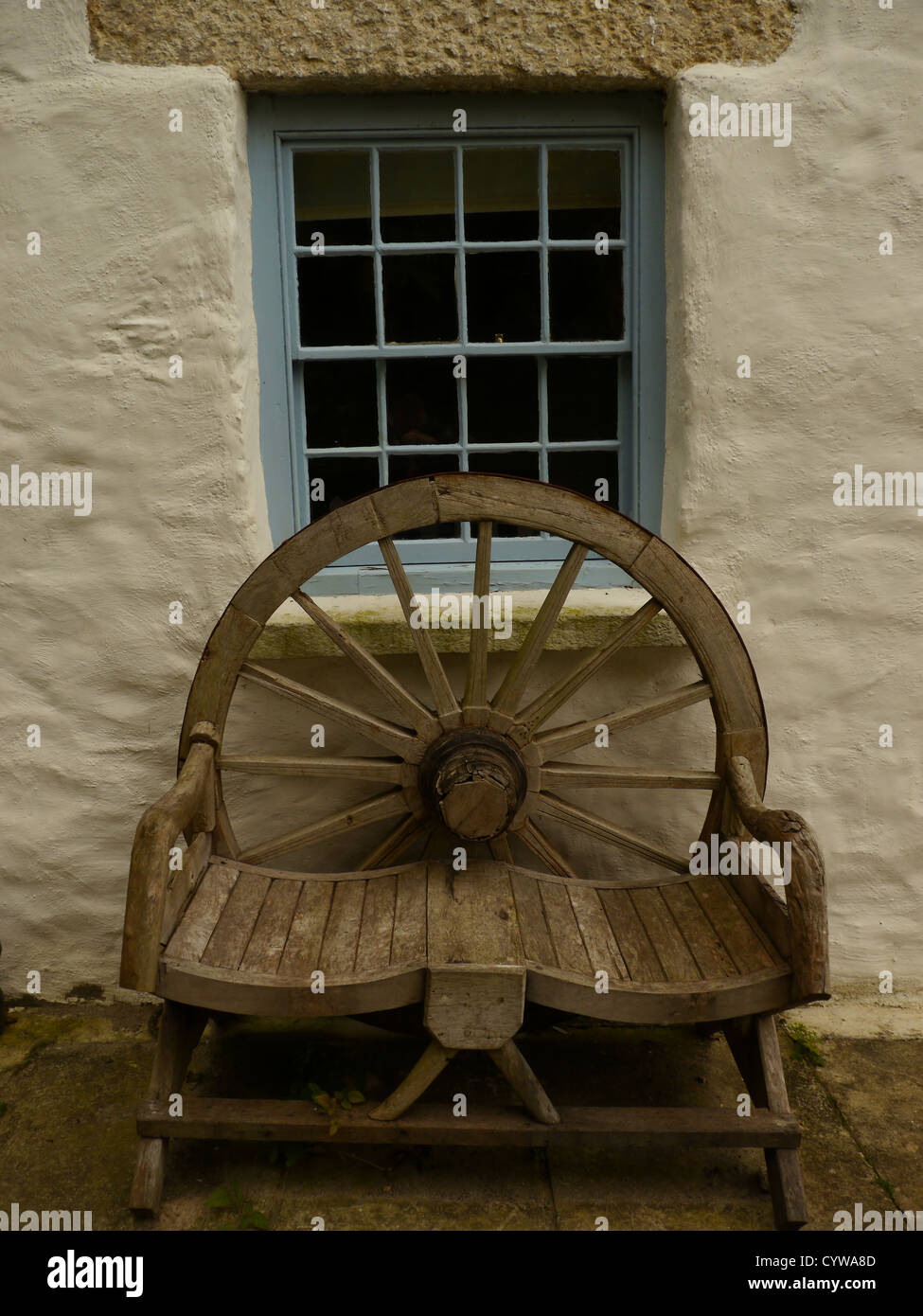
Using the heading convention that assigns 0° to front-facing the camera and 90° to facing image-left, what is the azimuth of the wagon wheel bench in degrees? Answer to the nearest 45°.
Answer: approximately 0°
